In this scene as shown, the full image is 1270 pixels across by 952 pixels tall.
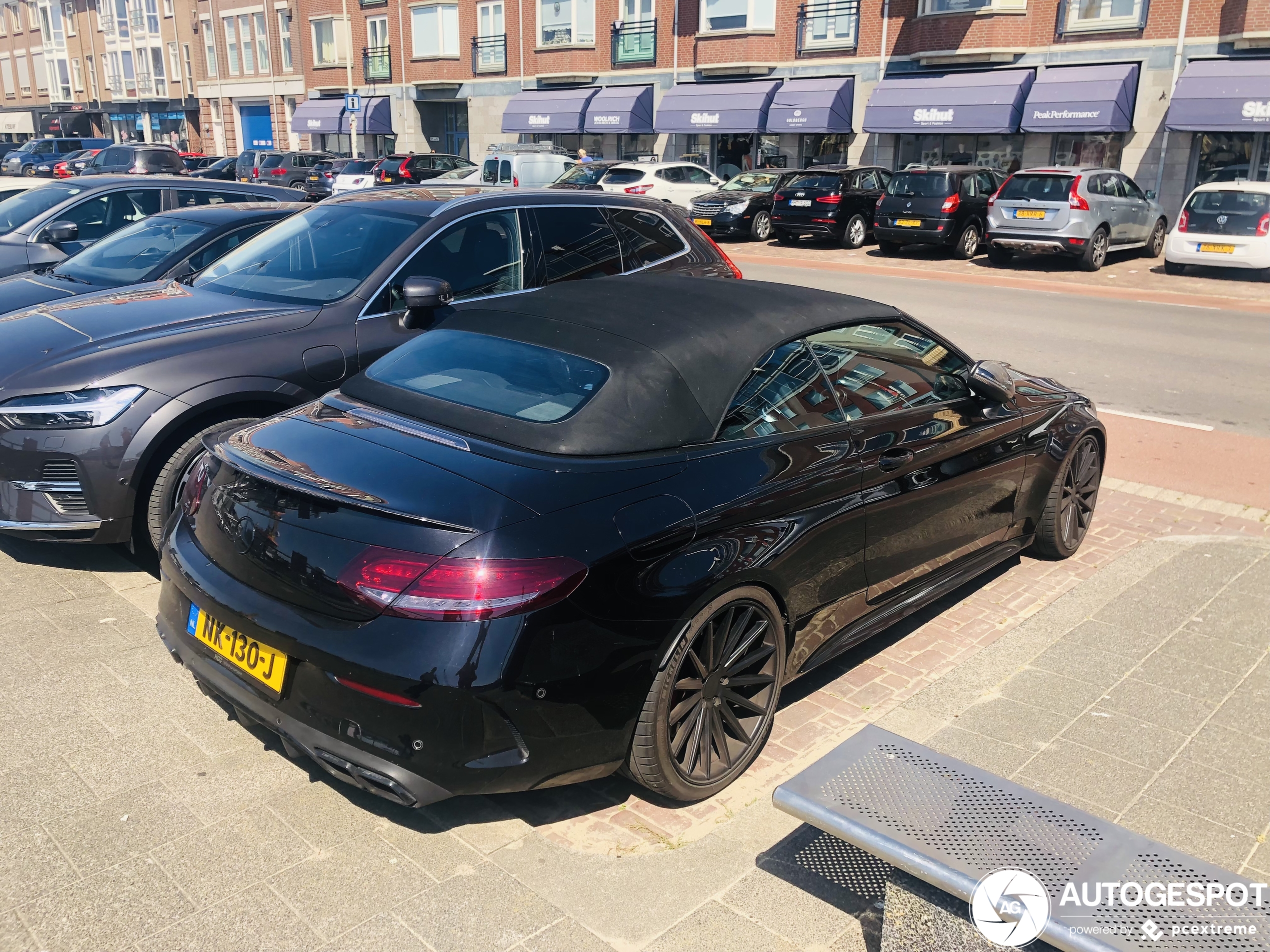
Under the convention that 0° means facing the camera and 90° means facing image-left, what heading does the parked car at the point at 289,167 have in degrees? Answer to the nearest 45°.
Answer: approximately 225°

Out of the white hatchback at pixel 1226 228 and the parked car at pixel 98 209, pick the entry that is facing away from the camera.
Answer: the white hatchback

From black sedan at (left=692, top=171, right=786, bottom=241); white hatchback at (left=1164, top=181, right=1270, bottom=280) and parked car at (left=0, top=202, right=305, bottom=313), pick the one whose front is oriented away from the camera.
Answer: the white hatchback

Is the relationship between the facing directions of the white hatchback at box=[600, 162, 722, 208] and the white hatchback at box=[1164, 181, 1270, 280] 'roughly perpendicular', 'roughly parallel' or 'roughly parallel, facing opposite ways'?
roughly parallel

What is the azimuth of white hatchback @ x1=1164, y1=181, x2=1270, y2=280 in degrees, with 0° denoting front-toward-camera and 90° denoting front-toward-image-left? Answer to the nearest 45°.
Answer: approximately 180°

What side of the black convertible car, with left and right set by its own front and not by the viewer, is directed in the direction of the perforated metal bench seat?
right

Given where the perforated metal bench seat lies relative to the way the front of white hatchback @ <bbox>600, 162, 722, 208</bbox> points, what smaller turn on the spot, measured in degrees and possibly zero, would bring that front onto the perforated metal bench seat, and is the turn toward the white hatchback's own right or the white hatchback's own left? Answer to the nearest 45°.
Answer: approximately 135° to the white hatchback's own right

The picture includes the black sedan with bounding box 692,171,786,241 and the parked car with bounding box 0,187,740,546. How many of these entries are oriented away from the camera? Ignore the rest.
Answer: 0

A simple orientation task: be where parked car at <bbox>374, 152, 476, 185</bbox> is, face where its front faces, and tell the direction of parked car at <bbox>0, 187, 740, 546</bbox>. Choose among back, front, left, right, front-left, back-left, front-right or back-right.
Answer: back-right

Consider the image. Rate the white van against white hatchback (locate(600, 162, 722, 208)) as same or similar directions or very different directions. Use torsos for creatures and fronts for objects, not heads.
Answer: same or similar directions

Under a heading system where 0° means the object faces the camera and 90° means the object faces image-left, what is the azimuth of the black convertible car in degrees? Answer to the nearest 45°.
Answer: approximately 225°

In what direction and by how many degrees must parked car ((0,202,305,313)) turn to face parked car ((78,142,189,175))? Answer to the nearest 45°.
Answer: approximately 135° to its right

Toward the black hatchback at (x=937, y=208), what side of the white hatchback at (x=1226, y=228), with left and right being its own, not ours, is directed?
left

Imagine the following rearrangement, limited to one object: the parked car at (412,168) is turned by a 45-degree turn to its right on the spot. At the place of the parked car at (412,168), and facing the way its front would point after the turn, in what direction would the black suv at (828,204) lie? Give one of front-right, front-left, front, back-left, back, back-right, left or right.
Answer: front-right

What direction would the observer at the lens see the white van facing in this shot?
facing away from the viewer and to the right of the viewer

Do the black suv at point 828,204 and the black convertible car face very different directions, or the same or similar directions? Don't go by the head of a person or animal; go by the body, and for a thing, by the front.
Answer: same or similar directions

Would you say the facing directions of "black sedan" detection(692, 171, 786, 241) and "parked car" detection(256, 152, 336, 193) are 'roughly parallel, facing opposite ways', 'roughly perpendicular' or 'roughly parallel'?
roughly parallel, facing opposite ways

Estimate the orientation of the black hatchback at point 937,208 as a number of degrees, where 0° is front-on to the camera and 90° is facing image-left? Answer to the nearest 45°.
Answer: approximately 225°
